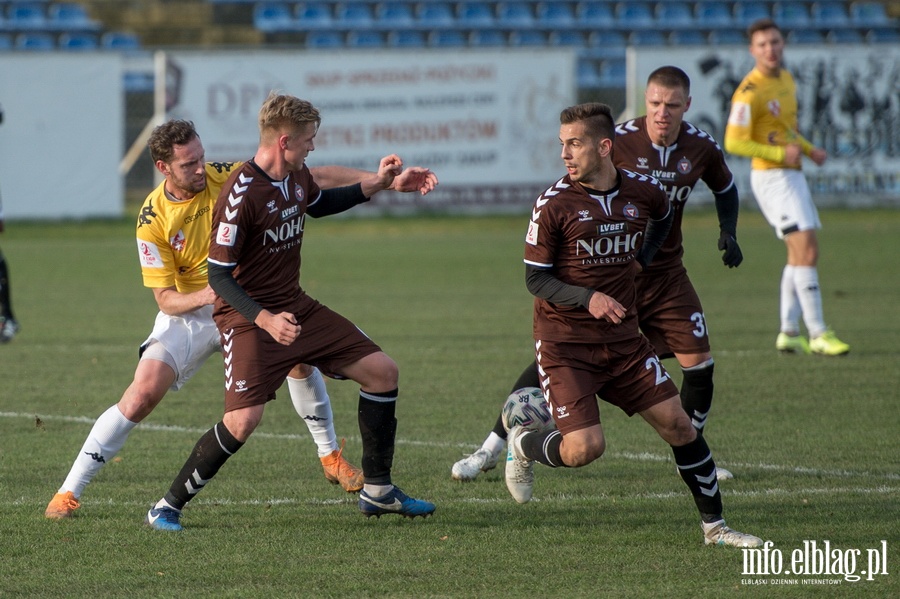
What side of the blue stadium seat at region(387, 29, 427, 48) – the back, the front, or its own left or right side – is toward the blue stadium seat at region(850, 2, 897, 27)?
left

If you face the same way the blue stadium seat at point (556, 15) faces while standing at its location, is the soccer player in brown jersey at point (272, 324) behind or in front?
in front

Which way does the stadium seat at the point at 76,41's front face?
toward the camera

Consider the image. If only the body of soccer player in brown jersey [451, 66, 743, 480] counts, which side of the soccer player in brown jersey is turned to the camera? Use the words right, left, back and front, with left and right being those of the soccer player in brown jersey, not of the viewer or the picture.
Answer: front

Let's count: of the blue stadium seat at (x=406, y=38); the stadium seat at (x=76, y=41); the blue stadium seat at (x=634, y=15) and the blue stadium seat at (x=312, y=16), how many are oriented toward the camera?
4

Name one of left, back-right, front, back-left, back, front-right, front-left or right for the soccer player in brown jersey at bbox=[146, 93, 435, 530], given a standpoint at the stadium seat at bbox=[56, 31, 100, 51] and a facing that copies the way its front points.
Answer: front

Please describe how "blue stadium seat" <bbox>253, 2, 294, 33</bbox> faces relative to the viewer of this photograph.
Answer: facing the viewer

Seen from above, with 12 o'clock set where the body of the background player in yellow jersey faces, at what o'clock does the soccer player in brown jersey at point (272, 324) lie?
The soccer player in brown jersey is roughly at 2 o'clock from the background player in yellow jersey.

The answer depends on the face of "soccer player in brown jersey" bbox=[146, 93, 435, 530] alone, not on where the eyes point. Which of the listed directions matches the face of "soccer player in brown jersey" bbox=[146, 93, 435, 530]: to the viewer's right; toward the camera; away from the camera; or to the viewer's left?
to the viewer's right
